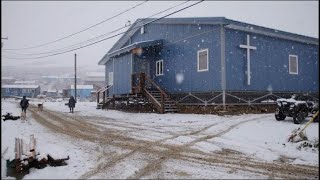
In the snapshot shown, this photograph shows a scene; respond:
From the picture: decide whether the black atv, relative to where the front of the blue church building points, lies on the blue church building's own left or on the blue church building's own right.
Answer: on the blue church building's own left
